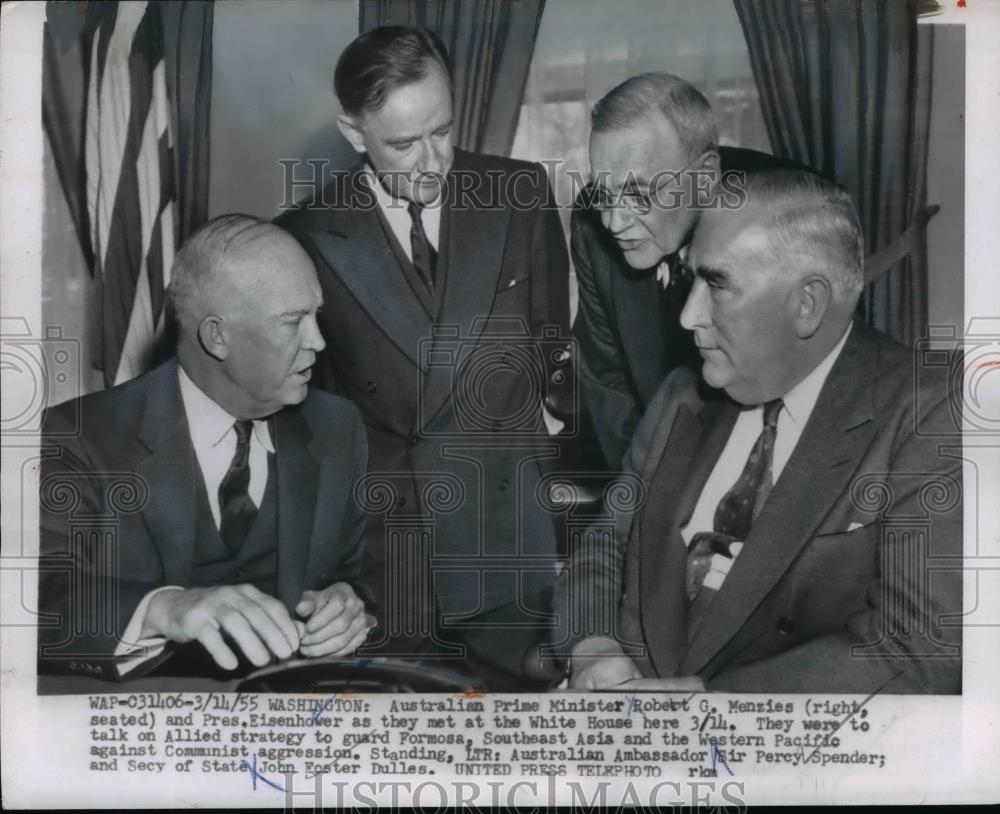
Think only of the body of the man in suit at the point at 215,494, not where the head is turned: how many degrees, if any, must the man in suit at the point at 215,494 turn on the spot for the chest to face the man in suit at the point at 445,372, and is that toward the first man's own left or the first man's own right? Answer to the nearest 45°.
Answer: approximately 45° to the first man's own left

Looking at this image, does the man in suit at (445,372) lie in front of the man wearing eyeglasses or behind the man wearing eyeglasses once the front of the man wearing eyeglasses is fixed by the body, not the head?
in front

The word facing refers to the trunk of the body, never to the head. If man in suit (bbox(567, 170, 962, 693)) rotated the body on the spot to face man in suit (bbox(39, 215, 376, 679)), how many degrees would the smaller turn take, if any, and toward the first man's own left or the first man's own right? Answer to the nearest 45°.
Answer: approximately 45° to the first man's own right

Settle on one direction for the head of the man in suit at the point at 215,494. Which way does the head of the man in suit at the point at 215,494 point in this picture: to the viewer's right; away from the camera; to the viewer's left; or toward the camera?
to the viewer's right

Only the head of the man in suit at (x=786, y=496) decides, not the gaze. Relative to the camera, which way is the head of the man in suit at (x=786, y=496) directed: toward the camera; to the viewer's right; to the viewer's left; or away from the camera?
to the viewer's left

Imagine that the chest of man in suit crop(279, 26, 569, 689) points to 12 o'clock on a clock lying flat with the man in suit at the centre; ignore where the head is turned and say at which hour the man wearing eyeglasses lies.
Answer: The man wearing eyeglasses is roughly at 9 o'clock from the man in suit.

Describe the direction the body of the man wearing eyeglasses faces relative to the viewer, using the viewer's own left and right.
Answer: facing the viewer and to the left of the viewer

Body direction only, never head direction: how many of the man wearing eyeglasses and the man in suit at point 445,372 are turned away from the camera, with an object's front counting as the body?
0

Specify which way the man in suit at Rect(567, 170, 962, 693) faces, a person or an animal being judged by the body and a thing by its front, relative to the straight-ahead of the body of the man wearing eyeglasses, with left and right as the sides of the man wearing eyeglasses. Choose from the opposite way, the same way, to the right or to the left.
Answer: the same way

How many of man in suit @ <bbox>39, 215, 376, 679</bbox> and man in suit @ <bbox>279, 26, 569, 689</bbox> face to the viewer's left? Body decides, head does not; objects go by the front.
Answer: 0

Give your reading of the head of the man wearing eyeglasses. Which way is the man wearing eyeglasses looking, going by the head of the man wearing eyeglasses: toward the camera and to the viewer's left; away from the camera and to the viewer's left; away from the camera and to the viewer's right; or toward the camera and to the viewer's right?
toward the camera and to the viewer's left

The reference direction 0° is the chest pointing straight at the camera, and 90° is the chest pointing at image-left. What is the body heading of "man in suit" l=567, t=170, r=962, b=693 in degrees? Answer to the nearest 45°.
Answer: approximately 45°

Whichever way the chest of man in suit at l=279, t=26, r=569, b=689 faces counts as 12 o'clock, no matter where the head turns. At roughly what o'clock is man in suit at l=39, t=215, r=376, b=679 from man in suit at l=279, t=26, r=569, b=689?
man in suit at l=39, t=215, r=376, b=679 is roughly at 3 o'clock from man in suit at l=279, t=26, r=569, b=689.

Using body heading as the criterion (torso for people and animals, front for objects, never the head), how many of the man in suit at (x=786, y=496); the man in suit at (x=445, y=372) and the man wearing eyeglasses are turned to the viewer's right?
0

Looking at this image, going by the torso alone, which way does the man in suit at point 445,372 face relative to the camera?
toward the camera

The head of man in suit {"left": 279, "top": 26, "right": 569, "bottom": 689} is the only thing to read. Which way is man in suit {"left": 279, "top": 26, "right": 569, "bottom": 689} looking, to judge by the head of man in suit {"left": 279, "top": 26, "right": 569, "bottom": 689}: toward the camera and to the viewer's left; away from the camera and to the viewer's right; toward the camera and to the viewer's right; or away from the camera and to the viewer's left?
toward the camera and to the viewer's right

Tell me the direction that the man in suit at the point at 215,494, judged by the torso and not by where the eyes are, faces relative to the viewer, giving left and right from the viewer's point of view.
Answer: facing the viewer and to the right of the viewer

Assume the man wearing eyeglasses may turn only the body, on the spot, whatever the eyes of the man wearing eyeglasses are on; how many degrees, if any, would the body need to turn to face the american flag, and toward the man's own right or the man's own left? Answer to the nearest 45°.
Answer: approximately 45° to the man's own right
